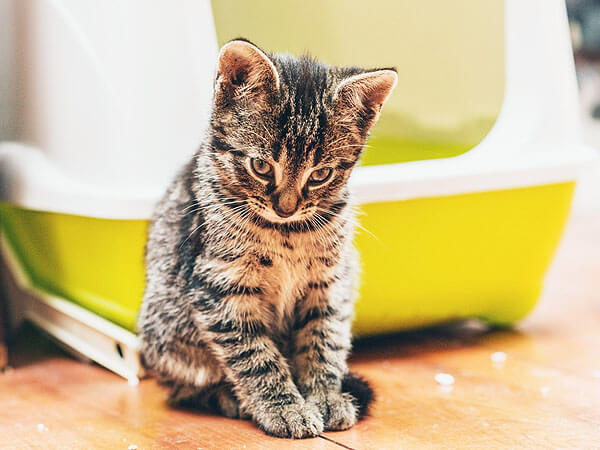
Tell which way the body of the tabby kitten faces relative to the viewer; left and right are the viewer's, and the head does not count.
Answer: facing the viewer and to the right of the viewer

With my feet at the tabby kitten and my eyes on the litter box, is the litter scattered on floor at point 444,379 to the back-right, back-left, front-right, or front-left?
front-right
